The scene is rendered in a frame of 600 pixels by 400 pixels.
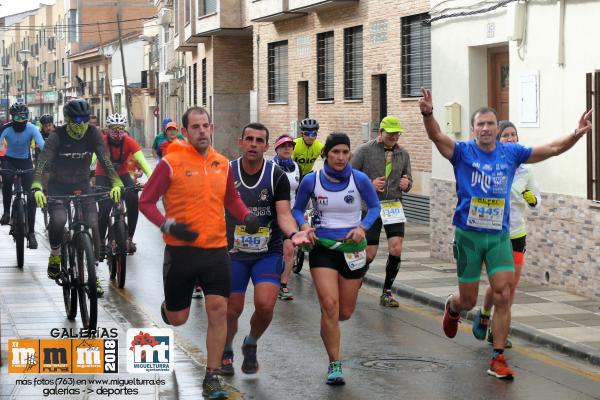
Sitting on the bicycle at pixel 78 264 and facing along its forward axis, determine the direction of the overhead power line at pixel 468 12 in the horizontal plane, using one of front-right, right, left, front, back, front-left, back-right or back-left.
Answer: back-left

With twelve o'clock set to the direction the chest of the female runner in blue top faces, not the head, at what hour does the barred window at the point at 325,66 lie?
The barred window is roughly at 6 o'clock from the female runner in blue top.

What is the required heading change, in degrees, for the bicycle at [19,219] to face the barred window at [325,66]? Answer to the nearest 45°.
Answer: approximately 135° to its left

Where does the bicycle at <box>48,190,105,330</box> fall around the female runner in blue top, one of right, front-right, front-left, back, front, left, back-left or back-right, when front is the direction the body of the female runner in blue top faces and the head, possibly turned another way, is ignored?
back-right

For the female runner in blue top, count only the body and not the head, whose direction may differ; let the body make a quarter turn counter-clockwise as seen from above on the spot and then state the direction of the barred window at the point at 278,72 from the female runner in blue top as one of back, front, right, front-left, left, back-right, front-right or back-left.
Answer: left

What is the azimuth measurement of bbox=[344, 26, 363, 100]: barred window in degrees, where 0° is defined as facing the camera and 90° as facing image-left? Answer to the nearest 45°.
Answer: approximately 45°
